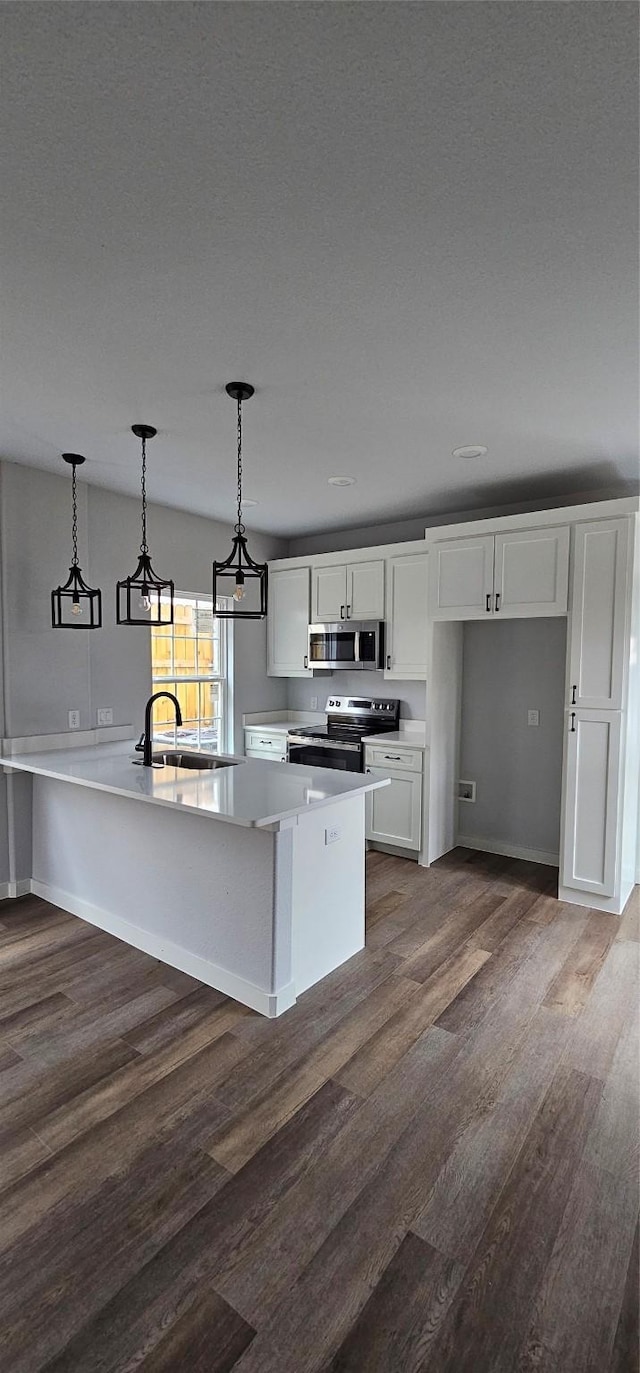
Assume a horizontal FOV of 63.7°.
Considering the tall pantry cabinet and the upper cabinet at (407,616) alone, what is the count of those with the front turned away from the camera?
0

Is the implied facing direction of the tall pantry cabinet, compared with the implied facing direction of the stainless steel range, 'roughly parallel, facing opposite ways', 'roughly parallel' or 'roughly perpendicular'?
roughly parallel

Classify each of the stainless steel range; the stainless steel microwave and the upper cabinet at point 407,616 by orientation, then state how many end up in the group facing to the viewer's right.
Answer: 0

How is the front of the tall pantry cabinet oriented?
toward the camera

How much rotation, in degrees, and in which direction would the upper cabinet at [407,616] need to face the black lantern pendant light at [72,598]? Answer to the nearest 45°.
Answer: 0° — it already faces it

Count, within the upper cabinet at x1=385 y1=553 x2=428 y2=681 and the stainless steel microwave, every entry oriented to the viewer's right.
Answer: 0

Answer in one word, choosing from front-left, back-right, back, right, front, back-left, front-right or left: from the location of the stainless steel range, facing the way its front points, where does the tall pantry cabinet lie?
left

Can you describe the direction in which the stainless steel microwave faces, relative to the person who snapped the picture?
facing the viewer and to the left of the viewer

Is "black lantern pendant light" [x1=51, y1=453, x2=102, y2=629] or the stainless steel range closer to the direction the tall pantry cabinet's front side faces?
the black lantern pendant light

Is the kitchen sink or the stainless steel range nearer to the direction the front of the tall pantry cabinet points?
the kitchen sink

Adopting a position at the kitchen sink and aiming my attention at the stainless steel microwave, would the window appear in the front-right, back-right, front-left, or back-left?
front-left

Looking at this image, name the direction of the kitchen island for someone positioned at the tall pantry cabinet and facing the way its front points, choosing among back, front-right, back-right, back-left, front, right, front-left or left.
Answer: front-right

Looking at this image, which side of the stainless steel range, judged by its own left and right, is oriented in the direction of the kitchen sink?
front

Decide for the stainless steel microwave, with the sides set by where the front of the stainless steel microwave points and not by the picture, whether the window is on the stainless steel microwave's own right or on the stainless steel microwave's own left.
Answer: on the stainless steel microwave's own right
